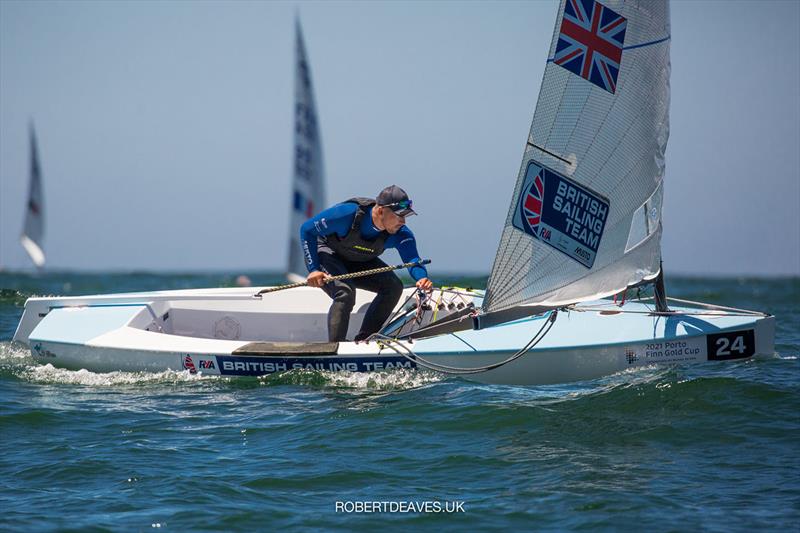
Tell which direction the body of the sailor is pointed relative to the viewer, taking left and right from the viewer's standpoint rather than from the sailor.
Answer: facing the viewer and to the right of the viewer

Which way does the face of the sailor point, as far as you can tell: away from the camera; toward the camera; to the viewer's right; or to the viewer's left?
to the viewer's right

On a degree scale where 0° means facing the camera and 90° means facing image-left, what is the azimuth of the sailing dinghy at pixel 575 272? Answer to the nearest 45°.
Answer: approximately 270°
